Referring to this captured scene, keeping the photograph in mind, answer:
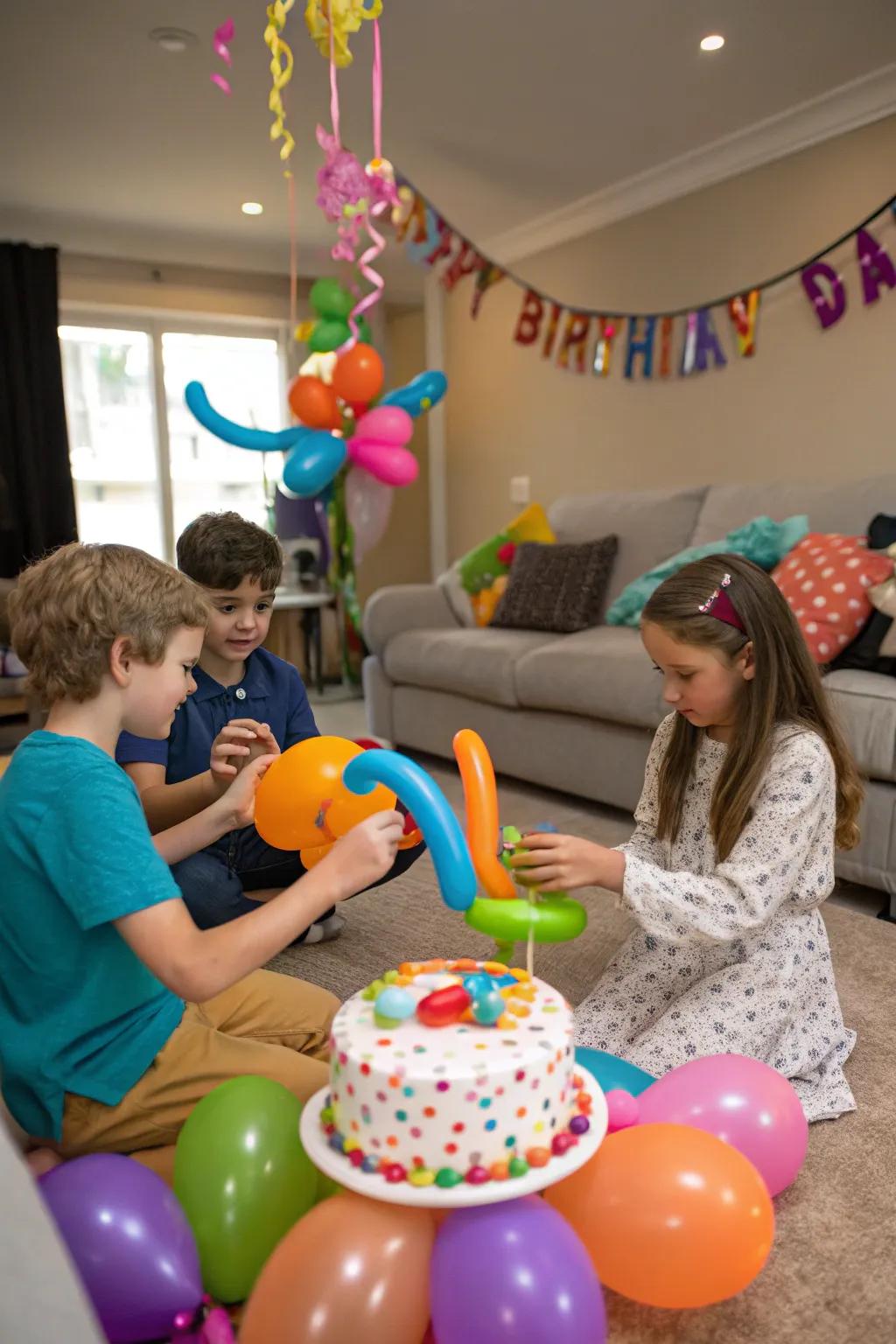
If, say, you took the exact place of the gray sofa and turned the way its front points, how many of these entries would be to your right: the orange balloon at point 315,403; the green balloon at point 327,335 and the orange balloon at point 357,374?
3

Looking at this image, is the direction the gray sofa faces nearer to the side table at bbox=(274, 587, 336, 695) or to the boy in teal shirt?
the boy in teal shirt

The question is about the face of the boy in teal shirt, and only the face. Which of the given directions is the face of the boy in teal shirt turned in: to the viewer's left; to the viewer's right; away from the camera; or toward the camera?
to the viewer's right

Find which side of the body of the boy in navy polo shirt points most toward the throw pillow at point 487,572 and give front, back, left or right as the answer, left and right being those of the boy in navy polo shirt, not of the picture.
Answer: left

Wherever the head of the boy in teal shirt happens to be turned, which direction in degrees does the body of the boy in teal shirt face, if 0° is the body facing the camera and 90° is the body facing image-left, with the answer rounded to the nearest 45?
approximately 270°

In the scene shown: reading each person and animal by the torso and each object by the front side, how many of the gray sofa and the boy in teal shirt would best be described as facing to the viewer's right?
1

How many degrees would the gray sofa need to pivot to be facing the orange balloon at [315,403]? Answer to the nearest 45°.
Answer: approximately 90° to its right

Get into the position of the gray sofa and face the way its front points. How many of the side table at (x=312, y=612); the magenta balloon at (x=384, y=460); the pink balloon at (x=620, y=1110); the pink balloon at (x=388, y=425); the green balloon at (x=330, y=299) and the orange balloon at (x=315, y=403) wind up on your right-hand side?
5

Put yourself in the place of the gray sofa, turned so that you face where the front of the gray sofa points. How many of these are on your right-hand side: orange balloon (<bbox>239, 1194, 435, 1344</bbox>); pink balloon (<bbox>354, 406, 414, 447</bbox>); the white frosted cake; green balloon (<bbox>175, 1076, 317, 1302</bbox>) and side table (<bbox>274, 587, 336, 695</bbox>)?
2

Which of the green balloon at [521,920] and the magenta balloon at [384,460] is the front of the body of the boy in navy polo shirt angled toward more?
the green balloon

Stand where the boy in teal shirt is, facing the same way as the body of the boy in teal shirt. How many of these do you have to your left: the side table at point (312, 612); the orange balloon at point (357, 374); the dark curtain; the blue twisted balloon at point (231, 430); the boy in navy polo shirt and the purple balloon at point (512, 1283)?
5

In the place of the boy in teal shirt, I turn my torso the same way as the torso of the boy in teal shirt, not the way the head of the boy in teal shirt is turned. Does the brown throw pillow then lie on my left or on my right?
on my left
